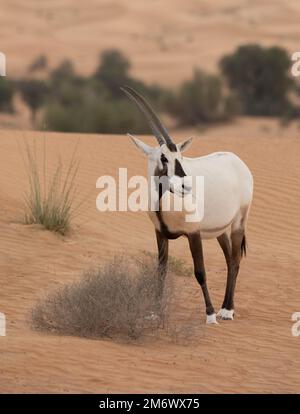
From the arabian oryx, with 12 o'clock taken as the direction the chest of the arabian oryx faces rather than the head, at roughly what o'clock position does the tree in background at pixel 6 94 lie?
The tree in background is roughly at 4 o'clock from the arabian oryx.

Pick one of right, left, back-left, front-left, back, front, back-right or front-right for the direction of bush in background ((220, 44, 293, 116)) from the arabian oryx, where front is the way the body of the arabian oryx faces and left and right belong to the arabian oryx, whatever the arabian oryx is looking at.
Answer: back-right

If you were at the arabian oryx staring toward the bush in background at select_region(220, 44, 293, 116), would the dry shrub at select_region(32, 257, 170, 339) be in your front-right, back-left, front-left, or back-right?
back-left

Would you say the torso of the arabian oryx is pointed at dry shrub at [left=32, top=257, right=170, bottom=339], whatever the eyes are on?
yes

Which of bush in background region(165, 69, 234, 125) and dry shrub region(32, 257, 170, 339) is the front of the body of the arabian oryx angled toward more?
the dry shrub

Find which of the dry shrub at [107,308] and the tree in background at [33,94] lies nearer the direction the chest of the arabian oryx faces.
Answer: the dry shrub

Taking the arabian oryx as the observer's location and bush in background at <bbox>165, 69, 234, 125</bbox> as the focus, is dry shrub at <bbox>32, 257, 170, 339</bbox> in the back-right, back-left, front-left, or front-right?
back-left

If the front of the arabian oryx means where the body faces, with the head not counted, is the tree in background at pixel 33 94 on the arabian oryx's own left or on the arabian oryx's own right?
on the arabian oryx's own right

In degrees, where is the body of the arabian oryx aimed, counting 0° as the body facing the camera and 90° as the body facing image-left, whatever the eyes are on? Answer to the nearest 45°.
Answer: approximately 45°

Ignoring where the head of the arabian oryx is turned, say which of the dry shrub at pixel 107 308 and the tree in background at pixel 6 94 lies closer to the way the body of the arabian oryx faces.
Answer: the dry shrub
